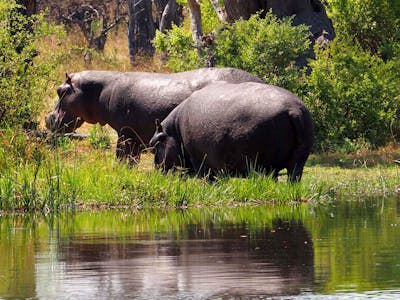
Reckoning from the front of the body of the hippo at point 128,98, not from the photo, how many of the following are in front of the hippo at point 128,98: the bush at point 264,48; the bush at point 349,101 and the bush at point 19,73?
1

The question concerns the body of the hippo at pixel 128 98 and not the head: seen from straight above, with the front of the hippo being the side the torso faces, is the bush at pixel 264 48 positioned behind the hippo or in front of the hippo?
behind

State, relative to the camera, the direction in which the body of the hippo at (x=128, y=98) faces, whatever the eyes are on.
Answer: to the viewer's left

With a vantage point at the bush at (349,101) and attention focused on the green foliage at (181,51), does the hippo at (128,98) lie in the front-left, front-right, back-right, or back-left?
front-left

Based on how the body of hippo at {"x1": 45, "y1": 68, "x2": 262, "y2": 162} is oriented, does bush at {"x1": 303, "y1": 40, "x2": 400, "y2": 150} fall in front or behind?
behind

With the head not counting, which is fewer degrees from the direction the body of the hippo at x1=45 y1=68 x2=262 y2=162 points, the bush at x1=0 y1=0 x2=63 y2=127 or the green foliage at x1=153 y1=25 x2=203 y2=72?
the bush

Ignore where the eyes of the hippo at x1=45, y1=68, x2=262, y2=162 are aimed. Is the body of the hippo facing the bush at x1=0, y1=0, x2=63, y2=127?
yes

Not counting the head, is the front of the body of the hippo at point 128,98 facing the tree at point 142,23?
no

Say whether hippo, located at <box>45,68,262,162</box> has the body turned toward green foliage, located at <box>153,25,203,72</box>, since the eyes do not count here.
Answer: no
